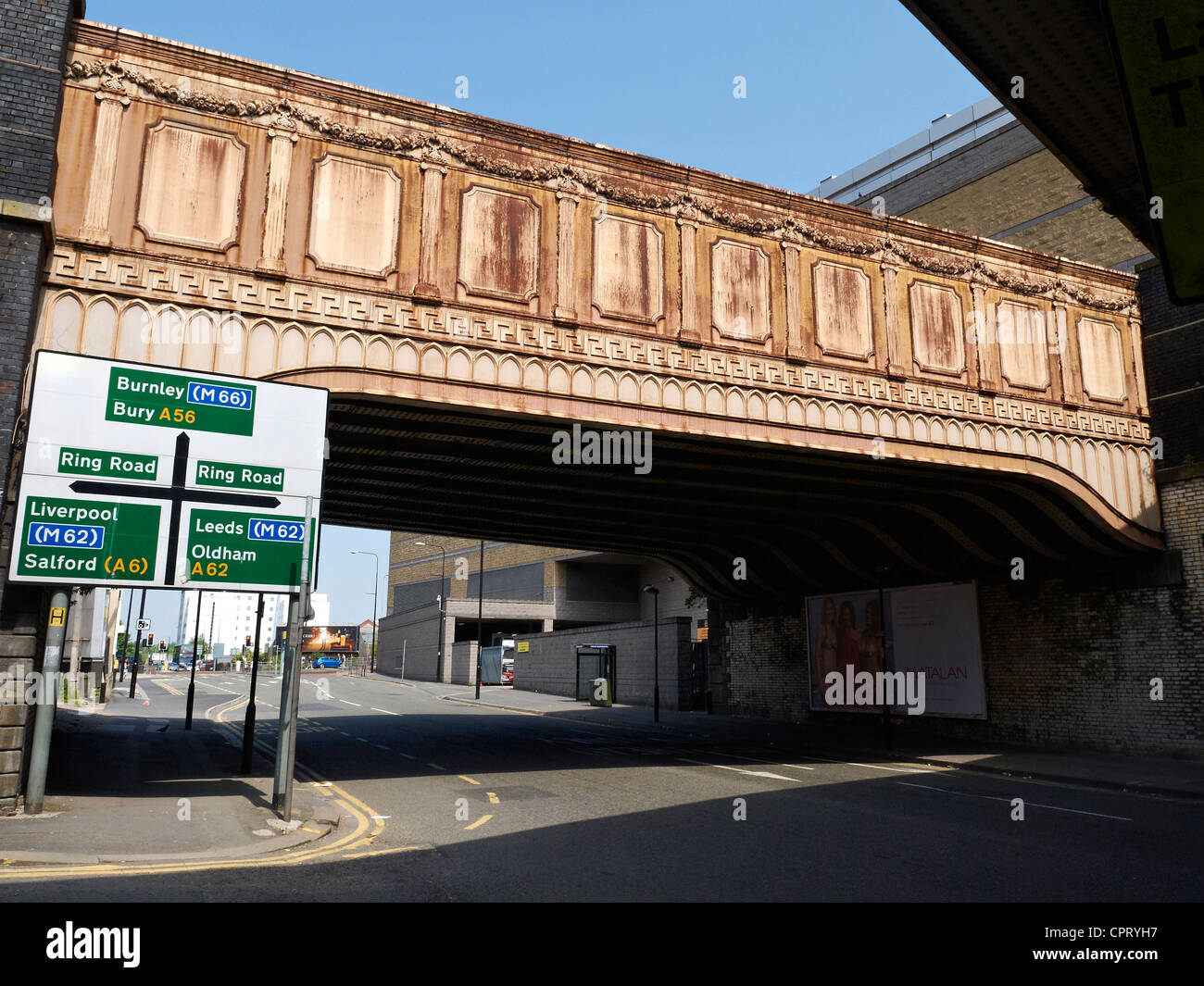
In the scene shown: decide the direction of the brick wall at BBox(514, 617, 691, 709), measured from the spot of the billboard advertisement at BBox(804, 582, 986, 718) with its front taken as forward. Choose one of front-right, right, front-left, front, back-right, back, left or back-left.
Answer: right

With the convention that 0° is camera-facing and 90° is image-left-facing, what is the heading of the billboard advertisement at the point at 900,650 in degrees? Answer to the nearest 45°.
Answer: approximately 45°

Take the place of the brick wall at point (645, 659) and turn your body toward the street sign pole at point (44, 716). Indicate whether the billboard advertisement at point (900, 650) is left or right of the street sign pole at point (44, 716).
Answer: left

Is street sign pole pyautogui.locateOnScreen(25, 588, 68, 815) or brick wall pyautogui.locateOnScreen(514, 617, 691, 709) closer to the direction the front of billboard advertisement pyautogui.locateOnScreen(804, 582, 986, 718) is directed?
the street sign pole

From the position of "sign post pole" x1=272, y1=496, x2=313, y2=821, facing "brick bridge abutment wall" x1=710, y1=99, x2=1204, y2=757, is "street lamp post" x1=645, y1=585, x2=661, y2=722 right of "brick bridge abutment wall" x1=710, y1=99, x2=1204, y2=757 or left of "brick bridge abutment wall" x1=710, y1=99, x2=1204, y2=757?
left

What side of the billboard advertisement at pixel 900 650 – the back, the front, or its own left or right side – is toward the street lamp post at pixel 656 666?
right

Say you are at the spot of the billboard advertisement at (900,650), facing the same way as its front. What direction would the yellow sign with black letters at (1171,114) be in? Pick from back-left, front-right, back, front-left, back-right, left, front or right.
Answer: front-left

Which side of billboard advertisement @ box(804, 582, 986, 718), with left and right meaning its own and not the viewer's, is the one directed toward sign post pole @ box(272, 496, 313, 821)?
front

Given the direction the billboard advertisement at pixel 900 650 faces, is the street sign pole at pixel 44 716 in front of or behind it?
in front

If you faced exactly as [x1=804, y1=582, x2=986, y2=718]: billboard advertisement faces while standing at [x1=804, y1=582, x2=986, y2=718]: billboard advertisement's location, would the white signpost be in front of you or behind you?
in front
